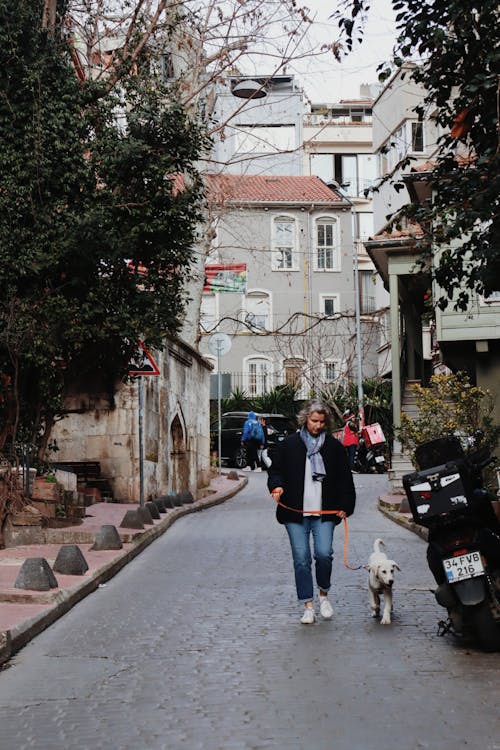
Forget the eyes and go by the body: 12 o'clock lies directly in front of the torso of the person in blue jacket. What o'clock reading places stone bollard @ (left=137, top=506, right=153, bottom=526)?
The stone bollard is roughly at 6 o'clock from the person in blue jacket.

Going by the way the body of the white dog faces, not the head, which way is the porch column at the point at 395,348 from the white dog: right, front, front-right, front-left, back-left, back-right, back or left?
back

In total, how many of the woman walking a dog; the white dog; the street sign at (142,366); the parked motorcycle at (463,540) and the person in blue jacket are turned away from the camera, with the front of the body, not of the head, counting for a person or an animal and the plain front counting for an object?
2

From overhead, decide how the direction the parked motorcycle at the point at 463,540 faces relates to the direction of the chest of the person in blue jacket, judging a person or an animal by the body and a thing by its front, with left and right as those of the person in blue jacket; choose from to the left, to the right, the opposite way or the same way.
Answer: the same way

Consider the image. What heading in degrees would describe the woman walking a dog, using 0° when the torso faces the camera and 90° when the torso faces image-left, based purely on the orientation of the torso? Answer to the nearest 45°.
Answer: approximately 0°

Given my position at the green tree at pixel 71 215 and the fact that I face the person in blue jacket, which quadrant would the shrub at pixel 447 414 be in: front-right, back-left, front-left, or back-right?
front-right

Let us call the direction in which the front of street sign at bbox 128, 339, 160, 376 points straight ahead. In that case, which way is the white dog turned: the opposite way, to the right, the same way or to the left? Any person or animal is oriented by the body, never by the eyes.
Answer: the same way

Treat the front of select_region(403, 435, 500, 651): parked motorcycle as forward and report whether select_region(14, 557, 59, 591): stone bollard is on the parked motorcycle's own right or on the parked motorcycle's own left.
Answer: on the parked motorcycle's own left

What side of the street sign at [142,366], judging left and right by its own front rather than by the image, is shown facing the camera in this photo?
front

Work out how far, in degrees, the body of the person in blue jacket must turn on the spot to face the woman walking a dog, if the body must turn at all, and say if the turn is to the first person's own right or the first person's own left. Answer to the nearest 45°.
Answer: approximately 180°

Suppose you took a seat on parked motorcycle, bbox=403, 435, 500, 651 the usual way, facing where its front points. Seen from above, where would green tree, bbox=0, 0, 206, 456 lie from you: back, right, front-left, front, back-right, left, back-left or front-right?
front-left

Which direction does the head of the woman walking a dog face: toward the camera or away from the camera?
toward the camera

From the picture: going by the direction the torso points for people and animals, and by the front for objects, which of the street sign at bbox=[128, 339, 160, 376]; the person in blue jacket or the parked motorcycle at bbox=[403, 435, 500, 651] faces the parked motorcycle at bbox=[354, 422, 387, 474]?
the parked motorcycle at bbox=[403, 435, 500, 651]

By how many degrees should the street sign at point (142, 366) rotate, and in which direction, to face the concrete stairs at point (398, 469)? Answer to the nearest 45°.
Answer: approximately 135° to its left

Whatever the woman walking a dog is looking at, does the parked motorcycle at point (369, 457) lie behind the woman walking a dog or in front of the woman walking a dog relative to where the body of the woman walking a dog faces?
behind

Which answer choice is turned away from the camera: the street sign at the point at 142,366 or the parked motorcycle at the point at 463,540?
the parked motorcycle

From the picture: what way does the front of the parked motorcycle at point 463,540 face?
away from the camera

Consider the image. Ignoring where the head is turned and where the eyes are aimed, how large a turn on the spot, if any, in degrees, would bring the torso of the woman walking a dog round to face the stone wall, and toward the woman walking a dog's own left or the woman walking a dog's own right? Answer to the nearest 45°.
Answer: approximately 180°

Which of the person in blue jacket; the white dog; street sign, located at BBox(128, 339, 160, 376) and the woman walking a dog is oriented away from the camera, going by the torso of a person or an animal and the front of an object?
the person in blue jacket

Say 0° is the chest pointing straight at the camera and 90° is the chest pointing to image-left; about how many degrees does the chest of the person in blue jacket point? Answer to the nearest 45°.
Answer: approximately 180°

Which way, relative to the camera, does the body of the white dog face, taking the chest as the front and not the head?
toward the camera

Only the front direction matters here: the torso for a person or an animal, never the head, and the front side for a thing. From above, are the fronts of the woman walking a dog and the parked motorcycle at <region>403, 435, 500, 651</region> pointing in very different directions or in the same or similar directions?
very different directions
